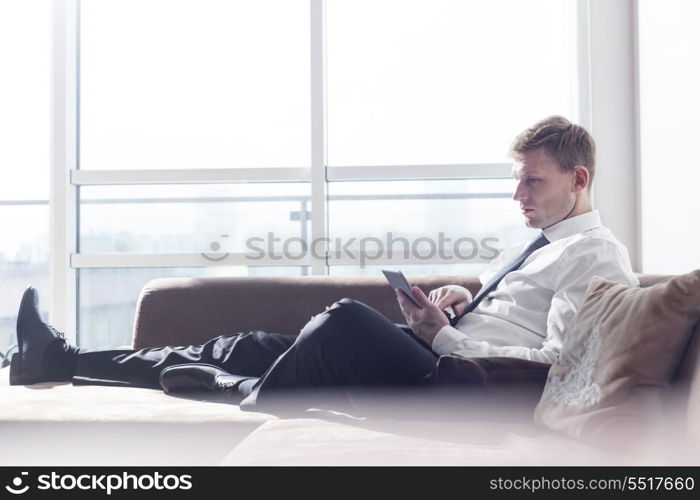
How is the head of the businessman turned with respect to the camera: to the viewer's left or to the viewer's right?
to the viewer's left

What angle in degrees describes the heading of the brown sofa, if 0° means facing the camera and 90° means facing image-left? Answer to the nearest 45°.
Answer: approximately 0°

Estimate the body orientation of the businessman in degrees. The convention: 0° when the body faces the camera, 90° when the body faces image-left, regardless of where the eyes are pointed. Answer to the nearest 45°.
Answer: approximately 90°

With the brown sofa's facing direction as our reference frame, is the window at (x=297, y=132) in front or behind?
behind
